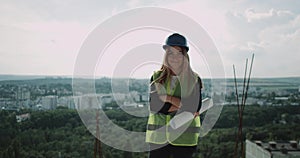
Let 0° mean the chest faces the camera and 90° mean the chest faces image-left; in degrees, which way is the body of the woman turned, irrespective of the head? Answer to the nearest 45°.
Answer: approximately 0°

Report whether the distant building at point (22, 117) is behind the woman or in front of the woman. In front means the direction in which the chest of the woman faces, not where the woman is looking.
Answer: behind

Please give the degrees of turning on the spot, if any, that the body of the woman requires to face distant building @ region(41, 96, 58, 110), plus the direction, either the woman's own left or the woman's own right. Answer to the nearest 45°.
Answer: approximately 135° to the woman's own right
